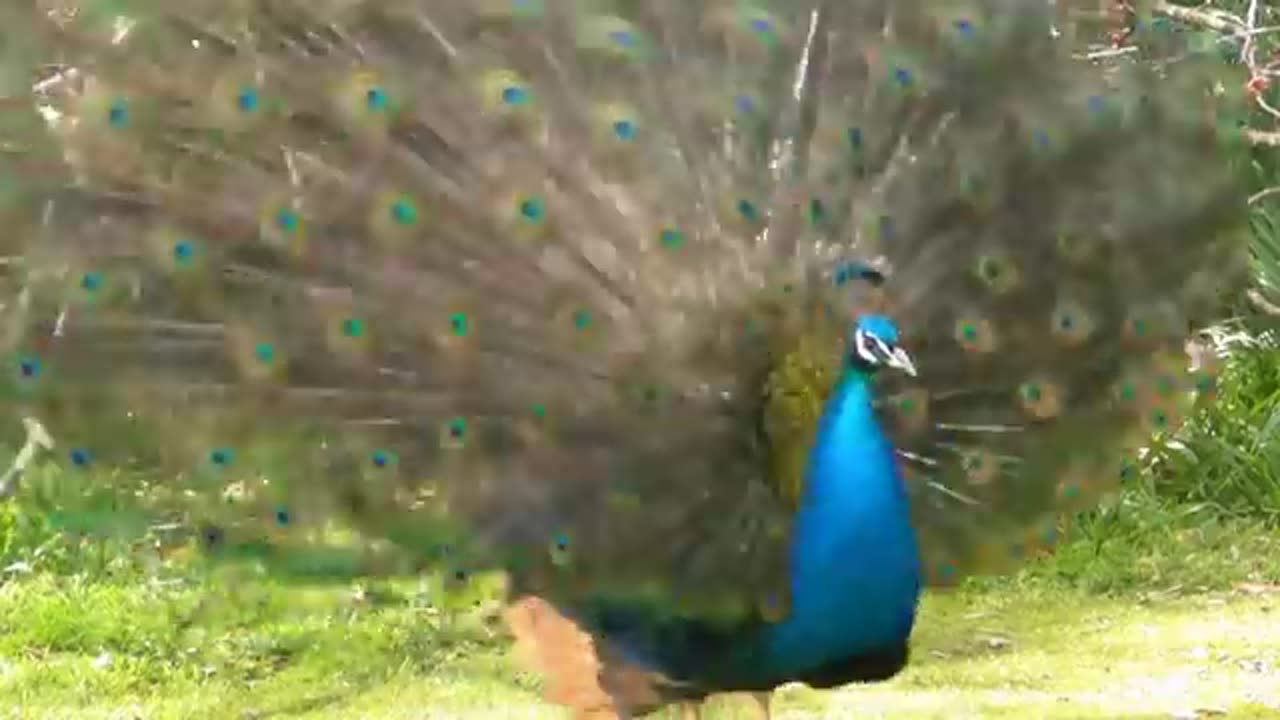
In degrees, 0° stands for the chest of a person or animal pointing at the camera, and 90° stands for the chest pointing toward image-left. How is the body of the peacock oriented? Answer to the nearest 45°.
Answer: approximately 315°
